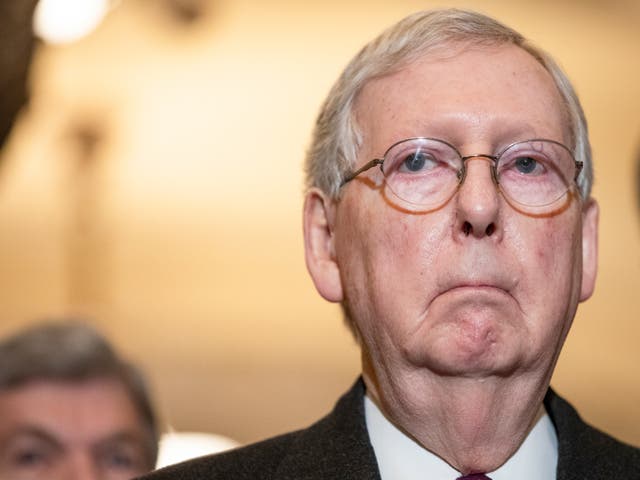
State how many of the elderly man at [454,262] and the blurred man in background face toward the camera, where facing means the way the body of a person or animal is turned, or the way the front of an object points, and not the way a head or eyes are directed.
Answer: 2

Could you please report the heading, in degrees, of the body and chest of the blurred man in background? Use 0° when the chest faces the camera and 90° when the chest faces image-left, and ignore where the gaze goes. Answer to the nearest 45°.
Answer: approximately 0°

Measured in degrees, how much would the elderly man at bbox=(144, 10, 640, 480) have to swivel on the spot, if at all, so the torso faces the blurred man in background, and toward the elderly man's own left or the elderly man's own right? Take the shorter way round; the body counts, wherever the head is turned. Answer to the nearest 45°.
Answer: approximately 135° to the elderly man's own right

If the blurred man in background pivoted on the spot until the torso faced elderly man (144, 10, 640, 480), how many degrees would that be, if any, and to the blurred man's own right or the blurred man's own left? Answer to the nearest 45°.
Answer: approximately 45° to the blurred man's own left

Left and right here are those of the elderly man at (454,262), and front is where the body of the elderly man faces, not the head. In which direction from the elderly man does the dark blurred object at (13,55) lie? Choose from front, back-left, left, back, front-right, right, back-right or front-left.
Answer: back-right
